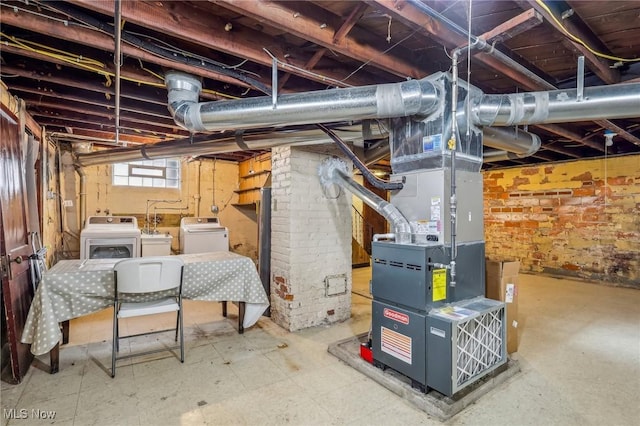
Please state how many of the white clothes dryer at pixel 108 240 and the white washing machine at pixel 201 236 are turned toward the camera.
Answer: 2

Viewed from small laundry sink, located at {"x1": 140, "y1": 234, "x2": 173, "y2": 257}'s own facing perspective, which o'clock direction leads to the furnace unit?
The furnace unit is roughly at 11 o'clock from the small laundry sink.

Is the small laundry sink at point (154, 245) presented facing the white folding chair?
yes

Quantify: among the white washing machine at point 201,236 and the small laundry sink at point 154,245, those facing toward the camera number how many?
2

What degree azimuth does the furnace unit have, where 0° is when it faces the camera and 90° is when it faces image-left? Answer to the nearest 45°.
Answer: approximately 45°

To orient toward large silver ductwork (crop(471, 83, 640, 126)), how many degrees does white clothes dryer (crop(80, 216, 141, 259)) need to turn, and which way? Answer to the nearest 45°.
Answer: approximately 45° to its left

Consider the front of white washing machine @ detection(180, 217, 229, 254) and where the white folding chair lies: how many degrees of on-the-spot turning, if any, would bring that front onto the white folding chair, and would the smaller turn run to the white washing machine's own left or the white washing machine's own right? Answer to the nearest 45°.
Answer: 0° — it already faces it

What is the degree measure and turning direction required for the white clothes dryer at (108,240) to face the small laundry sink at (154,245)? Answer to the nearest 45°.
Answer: approximately 90° to its left
